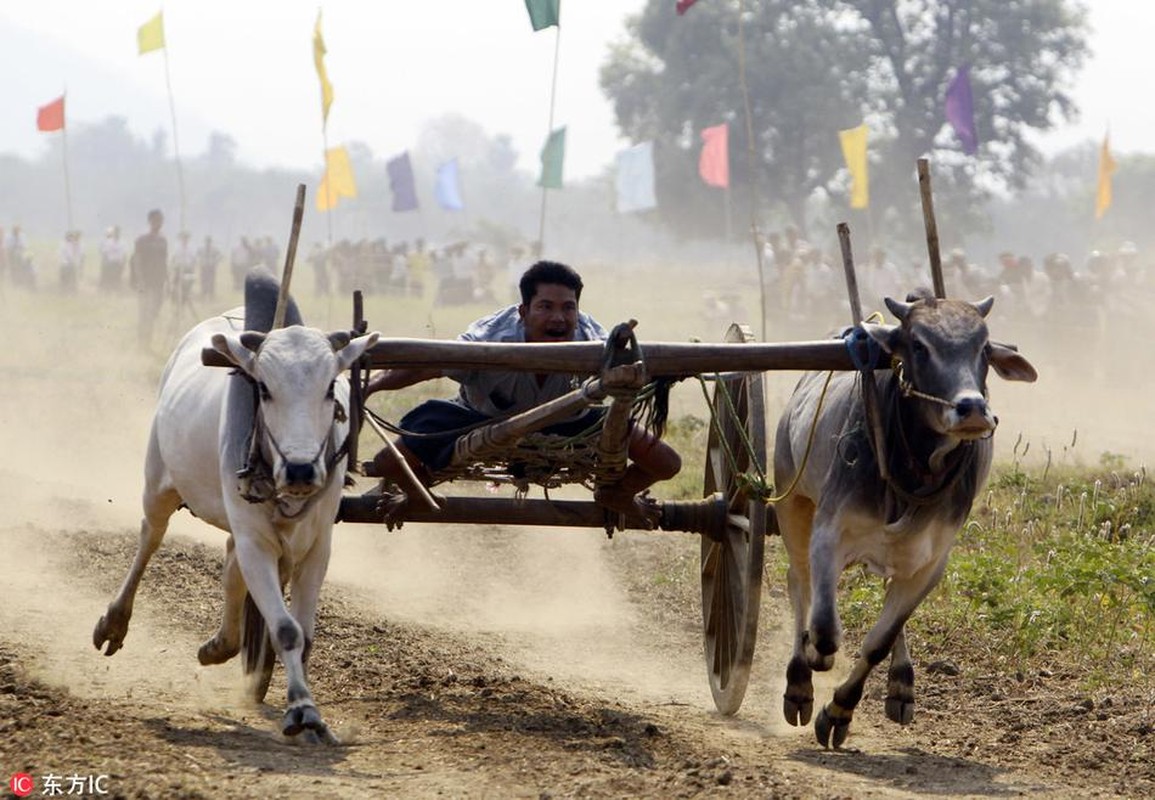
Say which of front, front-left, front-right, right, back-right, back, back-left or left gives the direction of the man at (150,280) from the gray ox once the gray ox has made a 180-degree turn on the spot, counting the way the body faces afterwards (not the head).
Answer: front

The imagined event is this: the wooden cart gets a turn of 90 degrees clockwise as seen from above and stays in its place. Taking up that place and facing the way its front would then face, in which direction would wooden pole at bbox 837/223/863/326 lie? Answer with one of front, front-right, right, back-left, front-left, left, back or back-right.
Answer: back

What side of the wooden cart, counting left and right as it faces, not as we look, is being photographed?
front

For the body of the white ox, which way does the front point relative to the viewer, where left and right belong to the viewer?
facing the viewer and to the right of the viewer

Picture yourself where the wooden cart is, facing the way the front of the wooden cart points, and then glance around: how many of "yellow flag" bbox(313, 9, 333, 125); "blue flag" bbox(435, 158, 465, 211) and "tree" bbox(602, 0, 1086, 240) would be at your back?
3

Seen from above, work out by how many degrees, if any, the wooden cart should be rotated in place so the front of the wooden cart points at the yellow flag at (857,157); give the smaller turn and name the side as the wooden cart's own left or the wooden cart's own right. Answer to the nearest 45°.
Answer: approximately 180°

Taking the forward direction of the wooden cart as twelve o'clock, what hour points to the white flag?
The white flag is roughly at 6 o'clock from the wooden cart.

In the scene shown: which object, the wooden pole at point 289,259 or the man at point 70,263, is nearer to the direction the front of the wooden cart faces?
the wooden pole

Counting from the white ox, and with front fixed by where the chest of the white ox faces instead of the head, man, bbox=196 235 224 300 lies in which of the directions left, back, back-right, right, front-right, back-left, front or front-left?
back-left

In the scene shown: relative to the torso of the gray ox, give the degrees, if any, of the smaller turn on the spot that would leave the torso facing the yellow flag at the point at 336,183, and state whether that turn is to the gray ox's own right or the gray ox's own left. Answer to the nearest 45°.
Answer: approximately 180°

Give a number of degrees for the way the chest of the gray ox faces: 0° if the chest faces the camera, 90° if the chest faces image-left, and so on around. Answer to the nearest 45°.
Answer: approximately 315°

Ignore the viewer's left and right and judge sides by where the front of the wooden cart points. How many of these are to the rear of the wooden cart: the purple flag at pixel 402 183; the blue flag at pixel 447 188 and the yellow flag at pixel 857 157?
3
